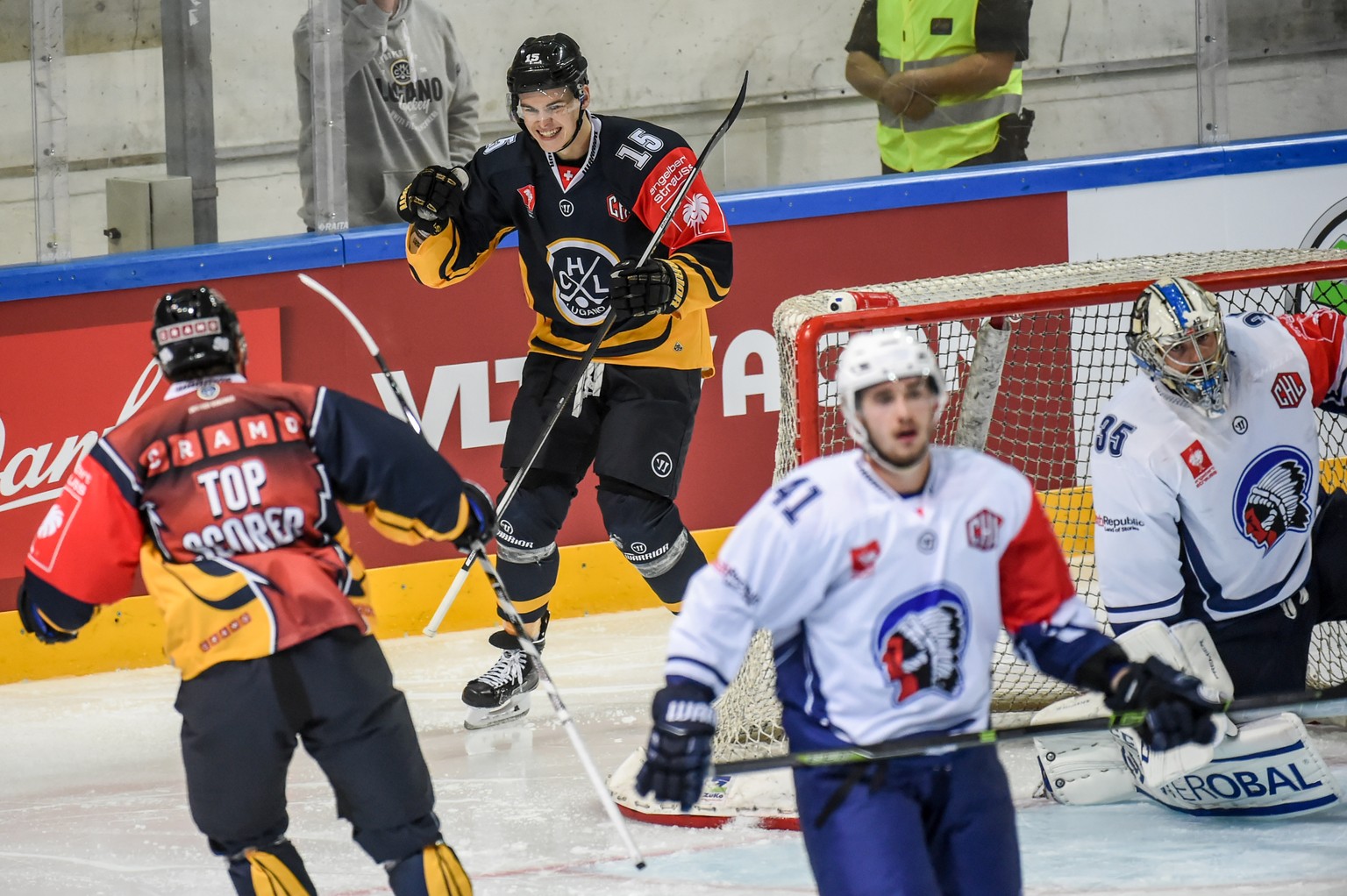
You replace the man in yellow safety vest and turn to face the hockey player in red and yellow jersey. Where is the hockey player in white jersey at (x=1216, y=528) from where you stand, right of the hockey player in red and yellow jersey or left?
left

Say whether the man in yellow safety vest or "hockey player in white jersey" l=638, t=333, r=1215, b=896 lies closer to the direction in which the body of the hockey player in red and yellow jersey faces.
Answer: the man in yellow safety vest

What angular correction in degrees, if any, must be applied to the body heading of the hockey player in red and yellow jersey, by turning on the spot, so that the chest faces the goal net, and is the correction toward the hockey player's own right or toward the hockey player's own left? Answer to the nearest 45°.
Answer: approximately 45° to the hockey player's own right

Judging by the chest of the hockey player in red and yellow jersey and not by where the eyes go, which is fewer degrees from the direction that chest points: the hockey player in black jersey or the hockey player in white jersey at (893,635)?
the hockey player in black jersey

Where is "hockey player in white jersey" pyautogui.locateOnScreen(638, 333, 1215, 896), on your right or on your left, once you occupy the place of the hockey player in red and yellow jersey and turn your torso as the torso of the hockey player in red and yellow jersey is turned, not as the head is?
on your right

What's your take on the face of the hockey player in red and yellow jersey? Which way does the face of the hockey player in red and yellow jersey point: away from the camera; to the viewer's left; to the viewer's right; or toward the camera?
away from the camera

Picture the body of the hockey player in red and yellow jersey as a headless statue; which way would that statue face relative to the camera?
away from the camera

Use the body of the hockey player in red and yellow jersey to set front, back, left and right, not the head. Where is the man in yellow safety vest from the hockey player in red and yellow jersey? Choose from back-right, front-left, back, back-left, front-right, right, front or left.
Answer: front-right

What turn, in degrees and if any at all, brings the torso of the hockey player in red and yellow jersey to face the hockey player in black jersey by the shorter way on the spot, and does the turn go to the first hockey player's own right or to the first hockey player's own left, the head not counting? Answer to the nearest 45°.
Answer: approximately 45° to the first hockey player's own right

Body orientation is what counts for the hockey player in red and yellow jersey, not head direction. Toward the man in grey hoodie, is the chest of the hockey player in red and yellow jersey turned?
yes

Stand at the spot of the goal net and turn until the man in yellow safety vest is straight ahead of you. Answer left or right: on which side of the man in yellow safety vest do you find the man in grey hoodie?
left

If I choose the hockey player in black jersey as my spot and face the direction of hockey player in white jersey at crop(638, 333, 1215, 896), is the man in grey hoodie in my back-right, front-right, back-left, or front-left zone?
back-right
